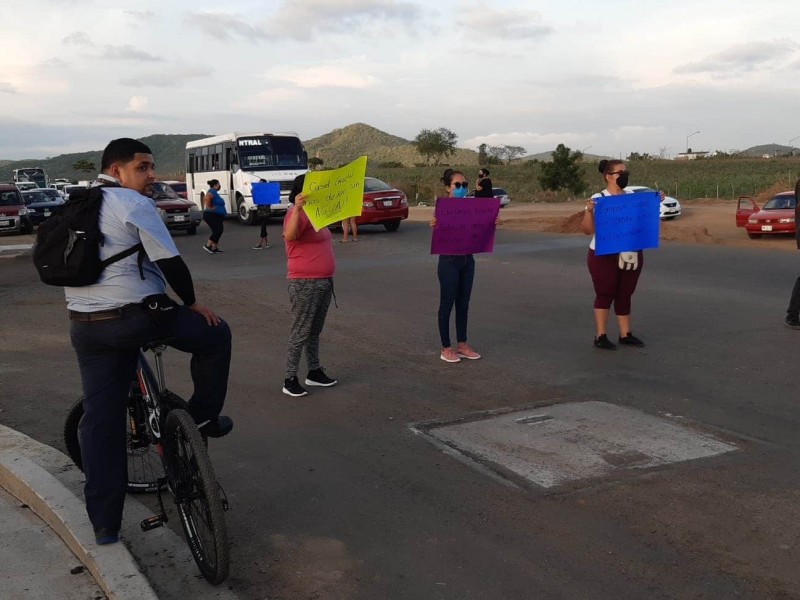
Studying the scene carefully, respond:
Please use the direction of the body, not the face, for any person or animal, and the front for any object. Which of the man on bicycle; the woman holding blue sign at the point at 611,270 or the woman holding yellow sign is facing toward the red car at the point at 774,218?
the man on bicycle

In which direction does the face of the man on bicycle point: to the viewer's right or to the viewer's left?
to the viewer's right

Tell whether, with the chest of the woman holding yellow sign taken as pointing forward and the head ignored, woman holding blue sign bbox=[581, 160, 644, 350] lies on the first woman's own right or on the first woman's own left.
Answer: on the first woman's own left

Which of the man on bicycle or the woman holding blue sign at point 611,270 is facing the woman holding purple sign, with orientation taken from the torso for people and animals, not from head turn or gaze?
the man on bicycle

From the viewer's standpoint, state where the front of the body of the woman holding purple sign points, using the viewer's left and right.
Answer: facing the viewer and to the right of the viewer

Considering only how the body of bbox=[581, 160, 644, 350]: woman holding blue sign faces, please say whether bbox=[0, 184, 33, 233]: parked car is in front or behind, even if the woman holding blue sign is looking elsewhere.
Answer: behind

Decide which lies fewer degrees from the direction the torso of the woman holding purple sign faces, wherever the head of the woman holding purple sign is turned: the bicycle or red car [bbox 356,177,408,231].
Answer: the bicycle

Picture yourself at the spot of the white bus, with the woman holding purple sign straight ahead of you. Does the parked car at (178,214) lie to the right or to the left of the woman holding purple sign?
right

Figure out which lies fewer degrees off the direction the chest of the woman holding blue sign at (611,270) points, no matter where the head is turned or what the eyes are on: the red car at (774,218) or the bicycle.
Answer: the bicycle

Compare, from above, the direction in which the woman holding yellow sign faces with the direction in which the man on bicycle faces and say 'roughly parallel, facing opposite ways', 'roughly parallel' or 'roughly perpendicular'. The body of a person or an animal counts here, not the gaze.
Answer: roughly perpendicular
